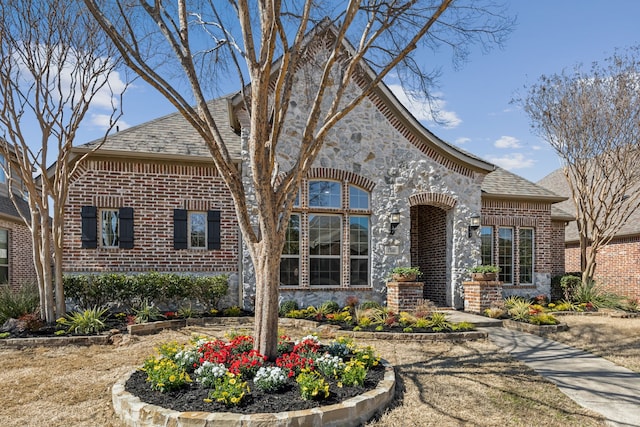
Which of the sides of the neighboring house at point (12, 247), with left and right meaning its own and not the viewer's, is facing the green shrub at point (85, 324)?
front

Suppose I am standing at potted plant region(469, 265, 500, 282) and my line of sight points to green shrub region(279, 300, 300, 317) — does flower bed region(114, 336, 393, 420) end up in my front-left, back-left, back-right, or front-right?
front-left

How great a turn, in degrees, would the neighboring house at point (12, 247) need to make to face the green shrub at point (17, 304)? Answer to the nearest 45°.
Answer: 0° — it already faces it

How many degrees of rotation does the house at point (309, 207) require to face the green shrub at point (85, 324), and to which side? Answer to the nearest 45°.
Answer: approximately 45° to its right

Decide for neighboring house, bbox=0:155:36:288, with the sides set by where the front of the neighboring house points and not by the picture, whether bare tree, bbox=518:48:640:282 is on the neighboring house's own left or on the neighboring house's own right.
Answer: on the neighboring house's own left

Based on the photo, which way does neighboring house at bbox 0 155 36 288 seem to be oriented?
toward the camera

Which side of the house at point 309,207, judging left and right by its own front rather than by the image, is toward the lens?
front

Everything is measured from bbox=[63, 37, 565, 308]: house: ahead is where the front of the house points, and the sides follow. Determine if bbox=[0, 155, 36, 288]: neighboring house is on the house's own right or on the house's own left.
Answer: on the house's own right

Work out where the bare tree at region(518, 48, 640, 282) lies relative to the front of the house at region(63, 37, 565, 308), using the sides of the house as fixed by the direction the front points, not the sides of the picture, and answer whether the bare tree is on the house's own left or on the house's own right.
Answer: on the house's own left

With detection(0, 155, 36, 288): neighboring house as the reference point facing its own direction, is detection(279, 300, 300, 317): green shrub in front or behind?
in front

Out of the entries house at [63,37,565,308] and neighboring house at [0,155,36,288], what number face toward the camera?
2

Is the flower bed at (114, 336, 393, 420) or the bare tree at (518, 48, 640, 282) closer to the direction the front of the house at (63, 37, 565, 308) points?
the flower bed
